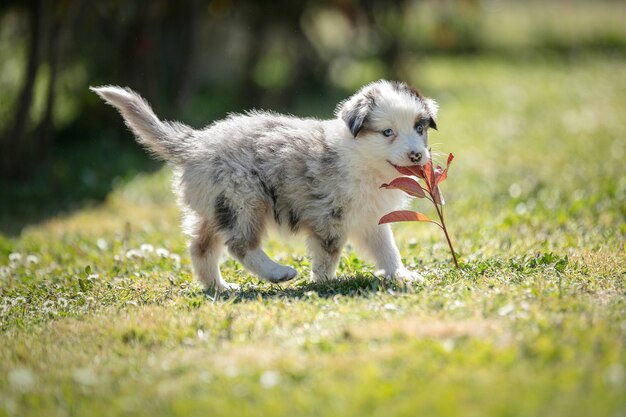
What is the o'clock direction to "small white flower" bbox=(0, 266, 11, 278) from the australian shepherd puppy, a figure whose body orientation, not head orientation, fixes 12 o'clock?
The small white flower is roughly at 7 o'clock from the australian shepherd puppy.

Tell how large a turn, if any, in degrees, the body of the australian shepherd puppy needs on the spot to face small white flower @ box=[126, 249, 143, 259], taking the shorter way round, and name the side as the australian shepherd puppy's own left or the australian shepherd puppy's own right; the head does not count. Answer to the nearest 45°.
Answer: approximately 135° to the australian shepherd puppy's own left

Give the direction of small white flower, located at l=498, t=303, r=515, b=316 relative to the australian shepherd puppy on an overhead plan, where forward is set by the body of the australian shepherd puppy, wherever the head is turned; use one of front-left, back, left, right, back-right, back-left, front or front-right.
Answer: front-right

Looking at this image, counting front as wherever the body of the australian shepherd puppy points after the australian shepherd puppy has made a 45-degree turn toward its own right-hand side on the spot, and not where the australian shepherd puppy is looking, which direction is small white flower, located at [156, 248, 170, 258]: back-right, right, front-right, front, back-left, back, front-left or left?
back

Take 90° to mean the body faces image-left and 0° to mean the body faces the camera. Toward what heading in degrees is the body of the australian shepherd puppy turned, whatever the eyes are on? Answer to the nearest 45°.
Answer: approximately 270°

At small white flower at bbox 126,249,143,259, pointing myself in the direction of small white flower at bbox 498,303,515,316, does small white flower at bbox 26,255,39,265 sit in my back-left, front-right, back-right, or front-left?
back-right

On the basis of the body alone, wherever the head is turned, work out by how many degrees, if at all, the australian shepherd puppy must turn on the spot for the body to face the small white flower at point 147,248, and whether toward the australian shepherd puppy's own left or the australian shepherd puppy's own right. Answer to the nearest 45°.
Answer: approximately 135° to the australian shepherd puppy's own left

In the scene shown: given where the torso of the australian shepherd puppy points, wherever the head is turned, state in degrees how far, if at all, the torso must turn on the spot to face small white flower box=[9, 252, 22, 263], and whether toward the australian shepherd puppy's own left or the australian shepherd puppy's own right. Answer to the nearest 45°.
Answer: approximately 135° to the australian shepherd puppy's own left
